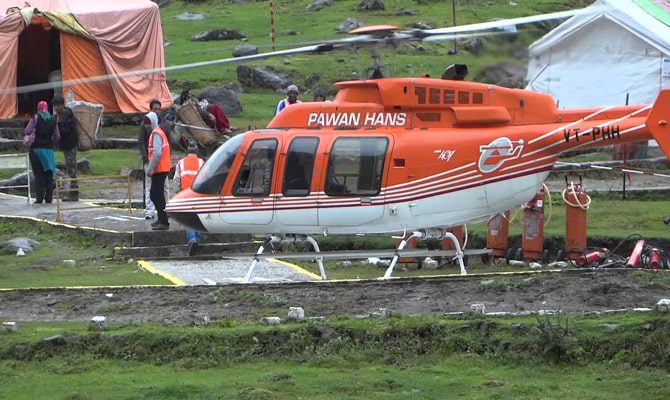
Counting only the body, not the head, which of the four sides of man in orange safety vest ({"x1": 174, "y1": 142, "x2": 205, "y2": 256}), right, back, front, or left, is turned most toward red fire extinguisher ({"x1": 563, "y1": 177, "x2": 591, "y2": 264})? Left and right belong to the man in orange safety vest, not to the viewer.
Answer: right

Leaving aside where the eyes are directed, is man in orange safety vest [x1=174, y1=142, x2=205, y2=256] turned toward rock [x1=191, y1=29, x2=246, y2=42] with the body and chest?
yes

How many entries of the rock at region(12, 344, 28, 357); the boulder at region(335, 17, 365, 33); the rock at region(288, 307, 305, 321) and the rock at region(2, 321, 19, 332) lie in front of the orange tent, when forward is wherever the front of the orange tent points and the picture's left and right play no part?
3

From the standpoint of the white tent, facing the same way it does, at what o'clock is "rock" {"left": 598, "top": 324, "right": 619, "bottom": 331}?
The rock is roughly at 12 o'clock from the white tent.

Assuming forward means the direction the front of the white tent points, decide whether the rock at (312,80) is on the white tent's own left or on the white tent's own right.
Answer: on the white tent's own right

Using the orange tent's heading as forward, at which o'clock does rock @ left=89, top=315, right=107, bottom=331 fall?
The rock is roughly at 12 o'clock from the orange tent.

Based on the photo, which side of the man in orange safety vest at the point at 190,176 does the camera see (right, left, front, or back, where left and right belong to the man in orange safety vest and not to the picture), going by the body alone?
back

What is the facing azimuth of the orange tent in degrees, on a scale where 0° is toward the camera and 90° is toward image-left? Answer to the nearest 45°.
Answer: approximately 0°

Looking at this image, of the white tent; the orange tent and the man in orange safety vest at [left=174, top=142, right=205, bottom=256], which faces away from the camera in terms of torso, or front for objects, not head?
the man in orange safety vest

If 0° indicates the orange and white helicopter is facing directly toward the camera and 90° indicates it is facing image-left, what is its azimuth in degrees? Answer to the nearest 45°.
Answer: approximately 90°

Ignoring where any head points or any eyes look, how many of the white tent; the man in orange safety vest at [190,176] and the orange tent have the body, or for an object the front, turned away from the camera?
1
